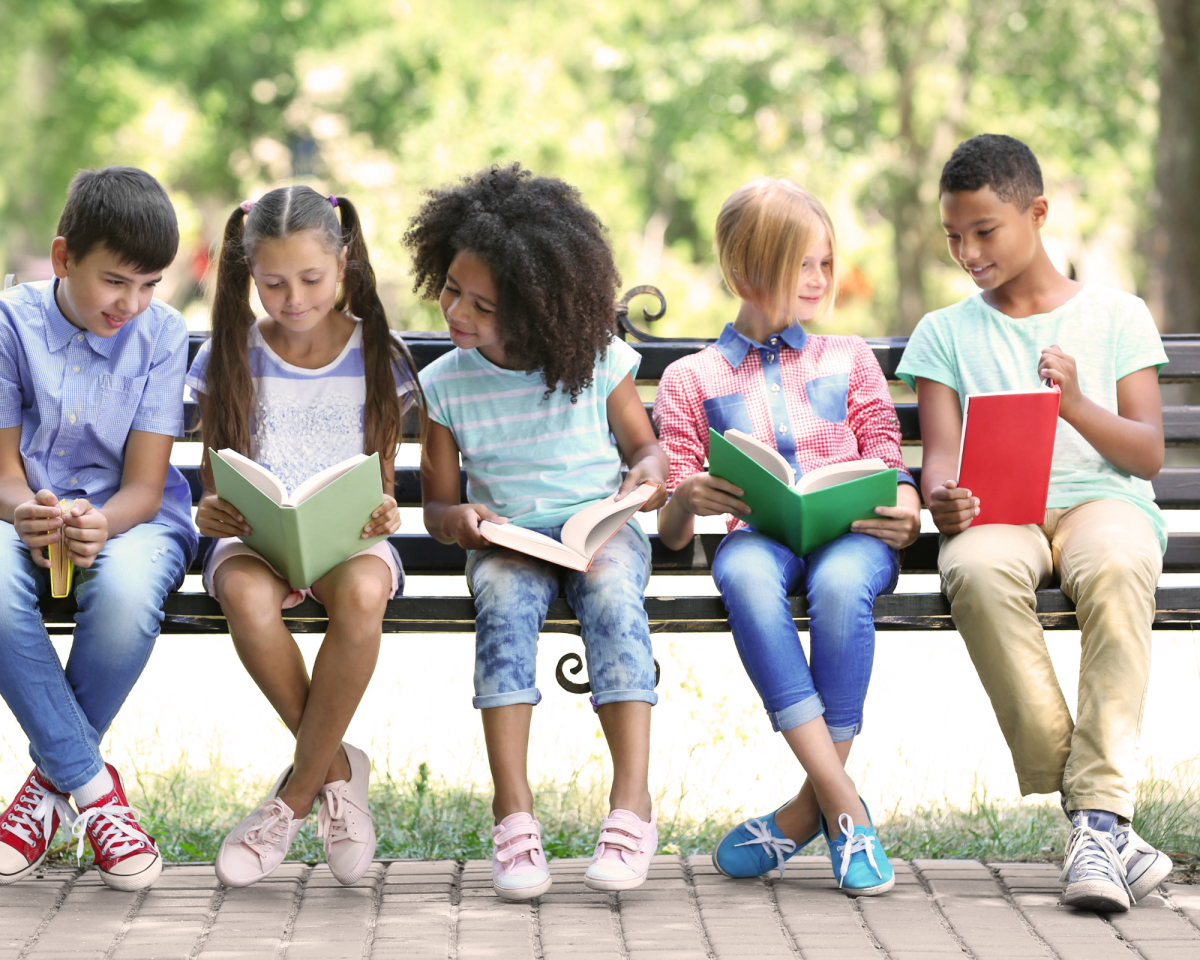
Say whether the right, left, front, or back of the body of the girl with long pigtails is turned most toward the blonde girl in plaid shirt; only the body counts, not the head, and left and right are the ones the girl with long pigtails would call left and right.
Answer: left

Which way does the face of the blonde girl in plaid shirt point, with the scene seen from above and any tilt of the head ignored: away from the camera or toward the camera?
toward the camera

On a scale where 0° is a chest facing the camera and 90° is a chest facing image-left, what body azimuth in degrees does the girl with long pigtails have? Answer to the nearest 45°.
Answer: approximately 0°

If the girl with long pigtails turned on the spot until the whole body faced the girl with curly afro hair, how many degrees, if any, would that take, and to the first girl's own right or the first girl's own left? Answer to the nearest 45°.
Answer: approximately 90° to the first girl's own left

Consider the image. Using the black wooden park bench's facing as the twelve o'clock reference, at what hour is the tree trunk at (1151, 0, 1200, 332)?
The tree trunk is roughly at 7 o'clock from the black wooden park bench.

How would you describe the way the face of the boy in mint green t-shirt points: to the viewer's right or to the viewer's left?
to the viewer's left

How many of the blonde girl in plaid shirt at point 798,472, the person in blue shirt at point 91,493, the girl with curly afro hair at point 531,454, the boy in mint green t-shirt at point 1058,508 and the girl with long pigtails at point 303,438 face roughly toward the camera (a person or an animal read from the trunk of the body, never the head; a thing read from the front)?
5

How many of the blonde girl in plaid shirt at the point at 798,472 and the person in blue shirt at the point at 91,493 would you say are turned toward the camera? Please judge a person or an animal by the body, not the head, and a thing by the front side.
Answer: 2

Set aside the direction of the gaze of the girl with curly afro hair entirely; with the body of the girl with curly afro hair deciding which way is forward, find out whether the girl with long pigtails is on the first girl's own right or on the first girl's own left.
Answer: on the first girl's own right

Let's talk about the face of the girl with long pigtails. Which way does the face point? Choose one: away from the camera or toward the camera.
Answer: toward the camera

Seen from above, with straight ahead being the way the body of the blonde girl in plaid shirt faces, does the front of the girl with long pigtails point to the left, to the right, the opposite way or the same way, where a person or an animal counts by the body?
the same way

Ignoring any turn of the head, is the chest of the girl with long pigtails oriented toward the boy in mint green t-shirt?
no

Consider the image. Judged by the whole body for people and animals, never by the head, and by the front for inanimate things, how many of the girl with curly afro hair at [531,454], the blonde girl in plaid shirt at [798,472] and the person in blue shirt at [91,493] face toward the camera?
3

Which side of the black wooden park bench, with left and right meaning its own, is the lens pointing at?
front

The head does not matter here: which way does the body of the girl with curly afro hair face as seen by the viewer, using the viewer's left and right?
facing the viewer
